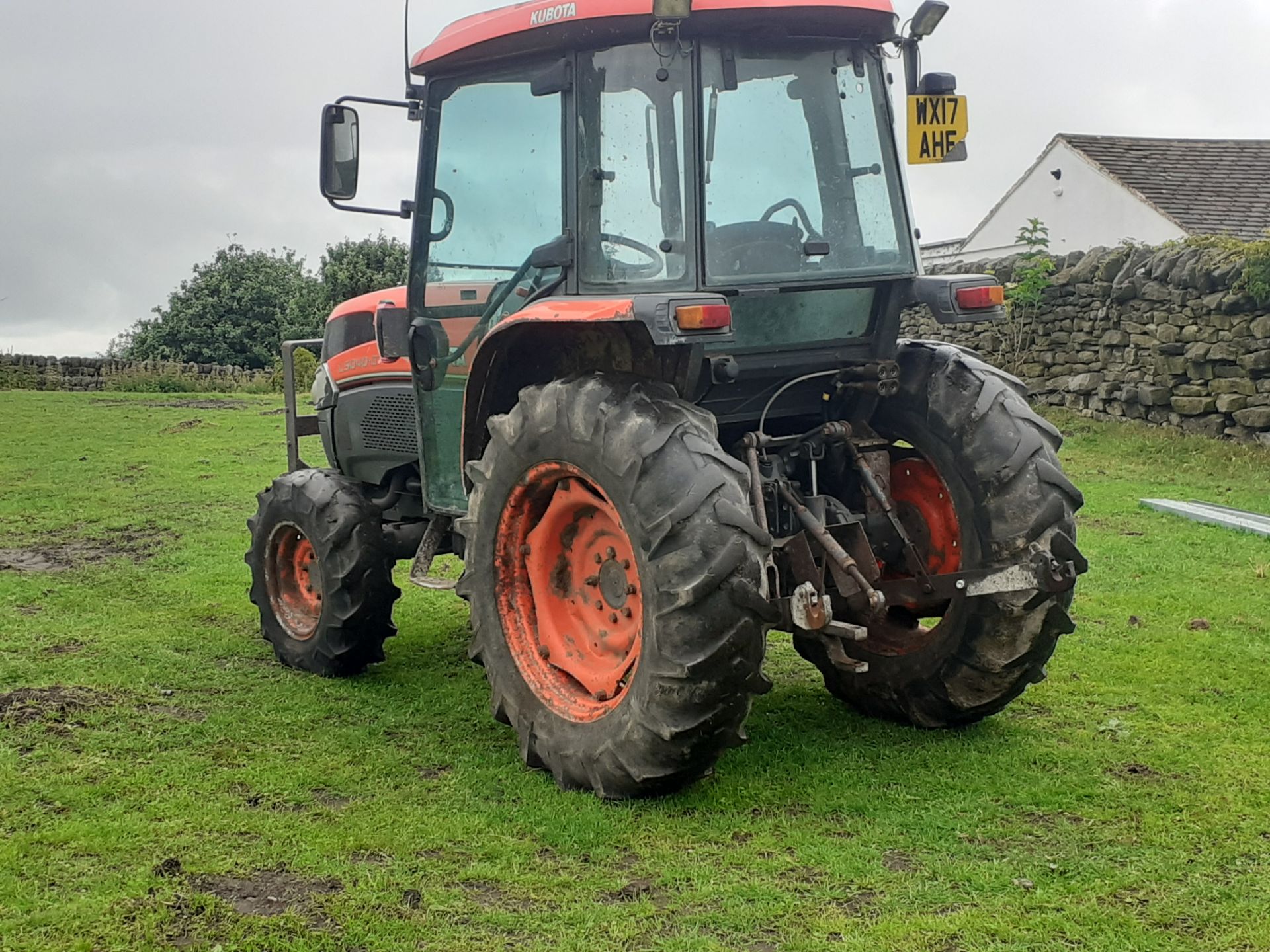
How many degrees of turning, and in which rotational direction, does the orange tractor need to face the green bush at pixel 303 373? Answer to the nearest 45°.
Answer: approximately 45° to its right

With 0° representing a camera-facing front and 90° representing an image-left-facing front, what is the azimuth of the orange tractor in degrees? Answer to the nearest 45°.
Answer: approximately 135°

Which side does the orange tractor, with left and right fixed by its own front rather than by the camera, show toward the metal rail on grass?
right

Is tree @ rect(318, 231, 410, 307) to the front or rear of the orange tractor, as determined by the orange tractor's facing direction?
to the front

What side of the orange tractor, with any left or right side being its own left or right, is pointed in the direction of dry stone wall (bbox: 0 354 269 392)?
front

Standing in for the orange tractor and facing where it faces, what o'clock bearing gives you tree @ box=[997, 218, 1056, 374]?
The tree is roughly at 2 o'clock from the orange tractor.

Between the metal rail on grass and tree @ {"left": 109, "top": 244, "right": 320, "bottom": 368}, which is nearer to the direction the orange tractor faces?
the tree
